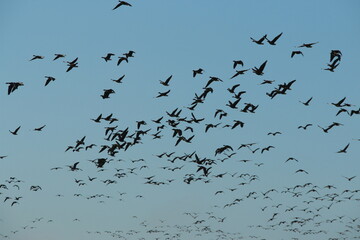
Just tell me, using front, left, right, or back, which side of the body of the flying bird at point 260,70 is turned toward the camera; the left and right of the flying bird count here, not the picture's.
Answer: left
